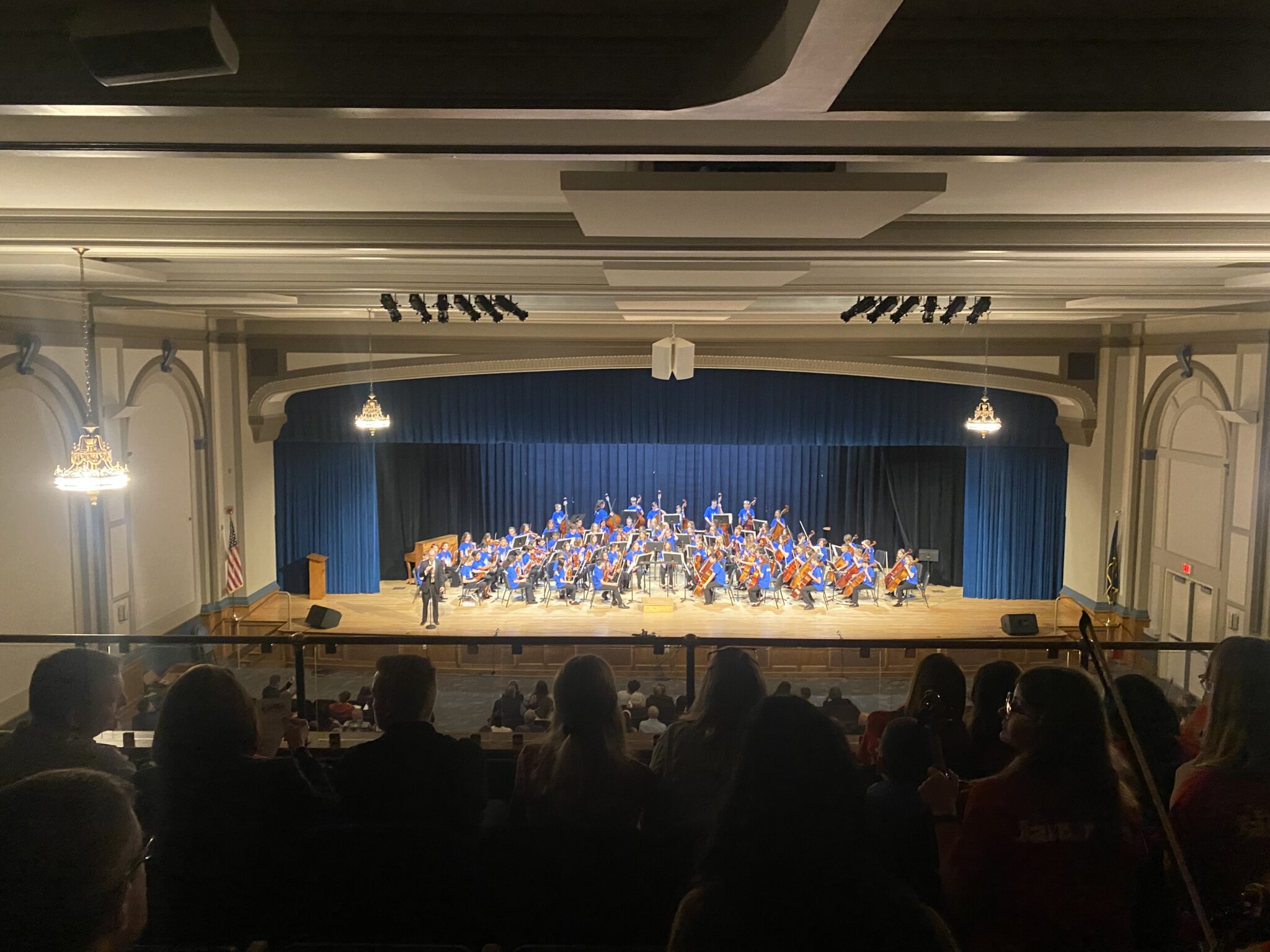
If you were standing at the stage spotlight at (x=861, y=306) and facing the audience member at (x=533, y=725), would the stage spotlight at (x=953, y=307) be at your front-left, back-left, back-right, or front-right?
back-left

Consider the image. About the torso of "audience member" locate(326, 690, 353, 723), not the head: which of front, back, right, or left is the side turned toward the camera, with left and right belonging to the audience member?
back

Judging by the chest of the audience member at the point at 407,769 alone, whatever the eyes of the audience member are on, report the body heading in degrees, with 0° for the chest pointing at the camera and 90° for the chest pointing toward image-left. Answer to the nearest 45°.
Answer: approximately 180°

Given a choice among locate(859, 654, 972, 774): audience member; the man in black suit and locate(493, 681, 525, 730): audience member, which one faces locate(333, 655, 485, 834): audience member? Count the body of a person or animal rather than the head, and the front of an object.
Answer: the man in black suit

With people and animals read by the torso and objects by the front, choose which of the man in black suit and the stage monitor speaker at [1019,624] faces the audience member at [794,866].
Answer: the man in black suit

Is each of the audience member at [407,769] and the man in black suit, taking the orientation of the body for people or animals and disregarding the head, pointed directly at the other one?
yes

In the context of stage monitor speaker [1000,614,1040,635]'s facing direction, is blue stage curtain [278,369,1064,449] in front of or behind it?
in front

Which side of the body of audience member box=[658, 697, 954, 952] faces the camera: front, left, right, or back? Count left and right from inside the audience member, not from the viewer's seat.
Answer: back

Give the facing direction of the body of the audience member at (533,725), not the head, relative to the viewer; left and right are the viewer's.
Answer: facing away from the viewer

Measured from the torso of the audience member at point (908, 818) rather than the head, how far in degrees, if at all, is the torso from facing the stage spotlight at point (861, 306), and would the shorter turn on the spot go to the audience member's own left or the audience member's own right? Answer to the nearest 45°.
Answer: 0° — they already face it

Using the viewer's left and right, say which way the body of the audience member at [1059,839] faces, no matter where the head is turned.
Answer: facing away from the viewer and to the left of the viewer

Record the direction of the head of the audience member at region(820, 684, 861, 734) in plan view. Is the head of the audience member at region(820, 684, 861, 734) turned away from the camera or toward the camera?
away from the camera

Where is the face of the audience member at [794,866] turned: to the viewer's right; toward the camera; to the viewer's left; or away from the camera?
away from the camera
